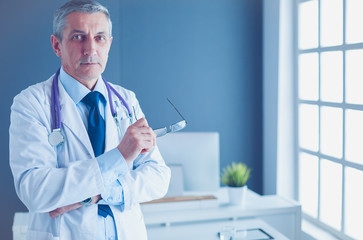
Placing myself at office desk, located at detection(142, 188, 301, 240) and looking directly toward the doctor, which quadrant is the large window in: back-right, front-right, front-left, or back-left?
back-left

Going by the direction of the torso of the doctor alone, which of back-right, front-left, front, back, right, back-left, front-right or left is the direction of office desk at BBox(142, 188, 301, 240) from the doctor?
left

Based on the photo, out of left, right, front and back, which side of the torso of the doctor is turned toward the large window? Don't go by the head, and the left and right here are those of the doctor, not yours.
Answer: left

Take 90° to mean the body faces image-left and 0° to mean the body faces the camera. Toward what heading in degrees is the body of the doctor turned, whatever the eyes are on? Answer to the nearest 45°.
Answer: approximately 315°
